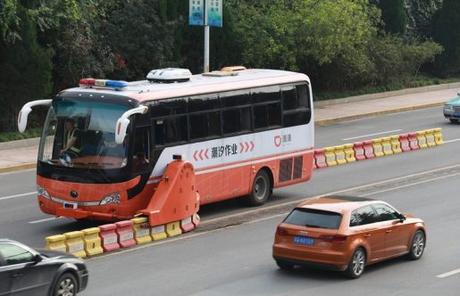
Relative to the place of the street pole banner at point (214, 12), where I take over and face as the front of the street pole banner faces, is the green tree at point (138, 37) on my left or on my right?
on my right

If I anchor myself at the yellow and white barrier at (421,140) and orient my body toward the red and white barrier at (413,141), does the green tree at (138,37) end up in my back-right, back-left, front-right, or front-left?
front-right

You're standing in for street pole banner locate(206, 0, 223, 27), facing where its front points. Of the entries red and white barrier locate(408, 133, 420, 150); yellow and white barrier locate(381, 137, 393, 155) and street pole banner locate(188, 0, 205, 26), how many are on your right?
1

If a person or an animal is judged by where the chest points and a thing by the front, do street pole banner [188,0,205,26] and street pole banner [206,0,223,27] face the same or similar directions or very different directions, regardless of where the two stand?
same or similar directions

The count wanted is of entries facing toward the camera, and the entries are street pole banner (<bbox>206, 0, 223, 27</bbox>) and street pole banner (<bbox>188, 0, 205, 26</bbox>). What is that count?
2

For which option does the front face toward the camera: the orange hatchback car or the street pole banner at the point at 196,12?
the street pole banner

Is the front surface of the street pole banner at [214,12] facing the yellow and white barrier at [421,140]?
no

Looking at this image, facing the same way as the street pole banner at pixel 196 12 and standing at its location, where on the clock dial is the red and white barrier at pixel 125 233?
The red and white barrier is roughly at 12 o'clock from the street pole banner.

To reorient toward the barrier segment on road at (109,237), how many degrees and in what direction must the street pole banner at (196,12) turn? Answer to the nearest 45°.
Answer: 0° — it already faces it

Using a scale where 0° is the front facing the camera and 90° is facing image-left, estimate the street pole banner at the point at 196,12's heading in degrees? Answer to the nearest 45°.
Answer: approximately 0°

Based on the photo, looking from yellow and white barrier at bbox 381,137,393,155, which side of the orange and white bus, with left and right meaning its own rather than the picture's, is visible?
back

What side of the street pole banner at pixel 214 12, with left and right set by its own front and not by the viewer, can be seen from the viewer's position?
front

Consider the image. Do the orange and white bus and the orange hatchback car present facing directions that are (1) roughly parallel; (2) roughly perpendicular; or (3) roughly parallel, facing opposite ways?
roughly parallel, facing opposite ways

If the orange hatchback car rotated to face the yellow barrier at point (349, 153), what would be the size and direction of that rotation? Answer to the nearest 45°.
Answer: approximately 45° to its left

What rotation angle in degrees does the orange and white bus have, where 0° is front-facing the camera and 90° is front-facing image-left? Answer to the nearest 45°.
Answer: approximately 45°

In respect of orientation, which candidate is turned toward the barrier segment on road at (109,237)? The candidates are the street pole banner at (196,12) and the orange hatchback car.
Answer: the street pole banner

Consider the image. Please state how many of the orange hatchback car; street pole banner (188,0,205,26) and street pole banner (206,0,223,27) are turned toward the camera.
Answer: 2

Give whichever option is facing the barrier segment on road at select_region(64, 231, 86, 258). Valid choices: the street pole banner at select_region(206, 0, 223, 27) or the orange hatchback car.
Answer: the street pole banner

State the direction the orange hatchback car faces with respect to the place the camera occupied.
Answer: facing away from the viewer and to the right of the viewer

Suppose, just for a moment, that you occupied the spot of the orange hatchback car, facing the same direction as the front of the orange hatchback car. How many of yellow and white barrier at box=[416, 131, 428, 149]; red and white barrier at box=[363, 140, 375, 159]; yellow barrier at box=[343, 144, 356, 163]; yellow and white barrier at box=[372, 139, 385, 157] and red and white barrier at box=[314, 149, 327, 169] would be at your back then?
0
